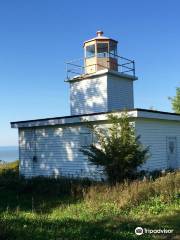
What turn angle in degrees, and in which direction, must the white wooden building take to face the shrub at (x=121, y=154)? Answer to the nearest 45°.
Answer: approximately 45° to its right

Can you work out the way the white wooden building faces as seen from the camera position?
facing the viewer and to the right of the viewer
